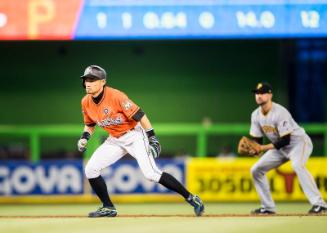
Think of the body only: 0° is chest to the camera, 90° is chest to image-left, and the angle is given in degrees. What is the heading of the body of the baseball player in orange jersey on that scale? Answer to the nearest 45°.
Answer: approximately 45°

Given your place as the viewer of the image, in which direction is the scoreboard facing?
facing the viewer

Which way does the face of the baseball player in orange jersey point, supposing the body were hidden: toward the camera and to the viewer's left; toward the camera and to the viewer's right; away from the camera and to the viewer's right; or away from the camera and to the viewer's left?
toward the camera and to the viewer's left

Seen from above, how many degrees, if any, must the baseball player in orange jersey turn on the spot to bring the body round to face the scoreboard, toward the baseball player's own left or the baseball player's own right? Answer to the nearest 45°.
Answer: approximately 135° to the baseball player's own right

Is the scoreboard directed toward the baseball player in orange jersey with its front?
yes

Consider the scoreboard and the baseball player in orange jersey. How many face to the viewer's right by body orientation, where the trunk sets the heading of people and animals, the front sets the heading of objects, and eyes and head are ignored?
0
